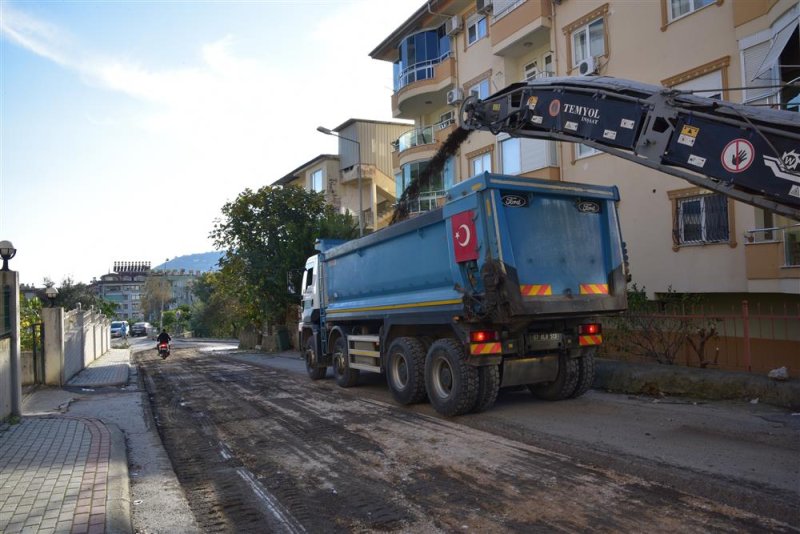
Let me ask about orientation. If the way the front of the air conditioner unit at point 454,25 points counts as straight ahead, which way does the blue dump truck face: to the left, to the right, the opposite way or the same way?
to the right

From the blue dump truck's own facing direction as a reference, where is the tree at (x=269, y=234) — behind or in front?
in front

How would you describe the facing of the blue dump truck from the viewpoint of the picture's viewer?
facing away from the viewer and to the left of the viewer

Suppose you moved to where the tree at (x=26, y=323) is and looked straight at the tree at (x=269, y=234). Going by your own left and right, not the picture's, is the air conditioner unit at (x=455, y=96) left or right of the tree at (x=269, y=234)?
right

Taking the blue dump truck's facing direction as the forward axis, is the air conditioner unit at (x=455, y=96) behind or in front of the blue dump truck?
in front

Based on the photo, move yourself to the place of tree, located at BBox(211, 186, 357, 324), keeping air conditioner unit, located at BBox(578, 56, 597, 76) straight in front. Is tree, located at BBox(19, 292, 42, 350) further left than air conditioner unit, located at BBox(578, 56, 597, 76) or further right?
right

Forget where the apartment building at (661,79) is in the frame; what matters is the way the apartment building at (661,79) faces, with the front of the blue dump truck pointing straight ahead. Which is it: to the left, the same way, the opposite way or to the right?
to the left

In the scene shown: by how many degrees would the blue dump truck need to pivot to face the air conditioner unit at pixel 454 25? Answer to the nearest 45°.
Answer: approximately 45° to its right

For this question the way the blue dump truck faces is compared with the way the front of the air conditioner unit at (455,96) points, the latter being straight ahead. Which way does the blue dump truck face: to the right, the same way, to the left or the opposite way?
to the right
